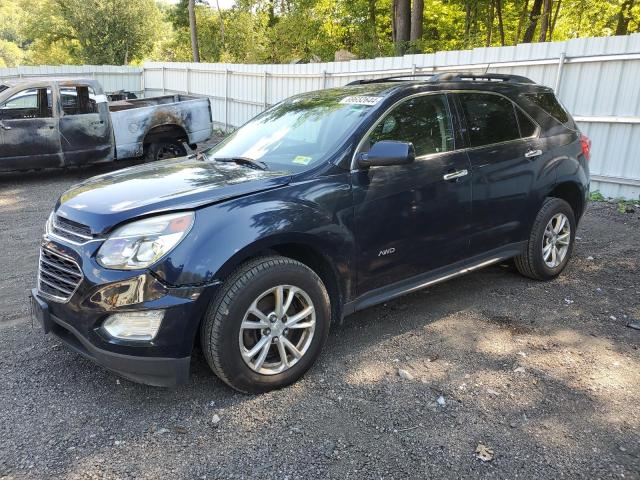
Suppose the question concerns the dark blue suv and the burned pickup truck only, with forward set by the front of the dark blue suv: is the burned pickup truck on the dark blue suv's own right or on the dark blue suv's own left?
on the dark blue suv's own right

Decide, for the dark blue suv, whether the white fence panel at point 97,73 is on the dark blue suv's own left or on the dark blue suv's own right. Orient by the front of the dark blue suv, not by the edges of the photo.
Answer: on the dark blue suv's own right

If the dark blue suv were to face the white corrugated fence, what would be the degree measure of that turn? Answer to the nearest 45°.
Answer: approximately 180°

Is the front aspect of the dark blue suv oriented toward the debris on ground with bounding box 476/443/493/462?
no

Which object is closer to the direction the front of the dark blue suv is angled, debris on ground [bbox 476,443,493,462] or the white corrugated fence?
the debris on ground

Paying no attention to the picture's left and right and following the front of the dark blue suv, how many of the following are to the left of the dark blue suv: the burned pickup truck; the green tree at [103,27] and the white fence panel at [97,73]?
0

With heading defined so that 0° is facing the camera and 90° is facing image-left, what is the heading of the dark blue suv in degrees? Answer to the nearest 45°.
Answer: approximately 45°

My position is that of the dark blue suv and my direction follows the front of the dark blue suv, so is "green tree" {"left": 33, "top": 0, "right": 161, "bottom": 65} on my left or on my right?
on my right
